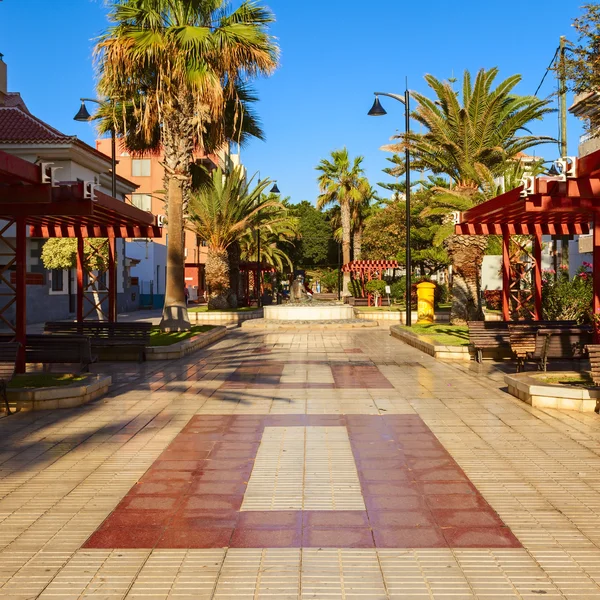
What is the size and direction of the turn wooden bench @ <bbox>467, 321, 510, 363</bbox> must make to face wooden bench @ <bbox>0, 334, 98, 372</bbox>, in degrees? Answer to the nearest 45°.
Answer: approximately 45° to its right

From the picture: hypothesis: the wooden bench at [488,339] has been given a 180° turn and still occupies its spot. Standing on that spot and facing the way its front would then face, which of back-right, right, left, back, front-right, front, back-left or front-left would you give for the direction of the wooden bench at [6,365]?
back-left

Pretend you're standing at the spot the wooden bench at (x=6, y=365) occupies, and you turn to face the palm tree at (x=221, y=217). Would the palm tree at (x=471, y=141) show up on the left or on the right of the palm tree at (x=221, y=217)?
right

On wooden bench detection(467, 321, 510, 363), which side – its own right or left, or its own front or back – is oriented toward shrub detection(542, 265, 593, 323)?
back

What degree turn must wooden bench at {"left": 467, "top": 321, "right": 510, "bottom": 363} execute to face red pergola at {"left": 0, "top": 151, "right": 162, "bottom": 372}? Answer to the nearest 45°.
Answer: approximately 45° to its right
